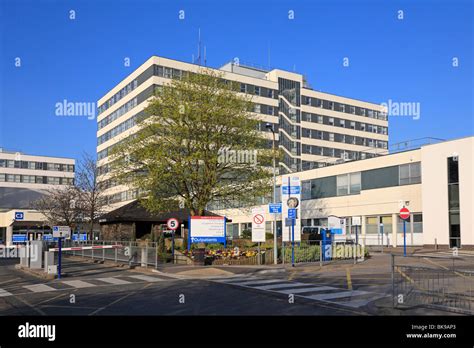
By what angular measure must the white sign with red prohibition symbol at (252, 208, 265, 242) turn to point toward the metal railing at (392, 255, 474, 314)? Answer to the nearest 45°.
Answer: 0° — it already faces it

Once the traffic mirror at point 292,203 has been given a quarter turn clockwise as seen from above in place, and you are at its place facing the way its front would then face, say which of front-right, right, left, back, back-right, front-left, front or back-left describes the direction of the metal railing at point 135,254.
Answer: front

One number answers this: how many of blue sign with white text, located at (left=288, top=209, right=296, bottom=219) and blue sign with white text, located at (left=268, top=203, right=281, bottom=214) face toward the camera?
2

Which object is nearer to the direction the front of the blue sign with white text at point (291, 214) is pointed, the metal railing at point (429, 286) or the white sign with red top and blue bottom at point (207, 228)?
the metal railing

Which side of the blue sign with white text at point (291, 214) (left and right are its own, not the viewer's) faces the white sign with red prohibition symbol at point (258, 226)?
right

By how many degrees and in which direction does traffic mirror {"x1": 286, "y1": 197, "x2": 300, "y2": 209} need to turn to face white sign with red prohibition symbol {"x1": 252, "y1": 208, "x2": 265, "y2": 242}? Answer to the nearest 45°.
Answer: approximately 90° to its right

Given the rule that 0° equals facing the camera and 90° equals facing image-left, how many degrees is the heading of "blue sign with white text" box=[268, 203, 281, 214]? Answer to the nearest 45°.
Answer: approximately 0°

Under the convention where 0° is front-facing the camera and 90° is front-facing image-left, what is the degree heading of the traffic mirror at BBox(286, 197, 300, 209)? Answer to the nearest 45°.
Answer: approximately 0°
